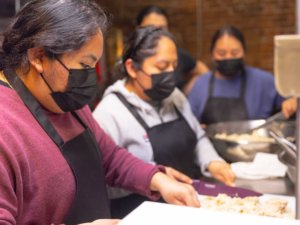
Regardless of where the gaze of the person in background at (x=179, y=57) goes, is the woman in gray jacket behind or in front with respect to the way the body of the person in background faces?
in front

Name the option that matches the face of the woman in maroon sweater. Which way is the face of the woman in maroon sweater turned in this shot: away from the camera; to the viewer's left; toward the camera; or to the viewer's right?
to the viewer's right

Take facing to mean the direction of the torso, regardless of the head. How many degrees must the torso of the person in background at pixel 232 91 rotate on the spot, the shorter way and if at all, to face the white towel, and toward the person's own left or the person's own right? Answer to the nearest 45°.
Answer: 0° — they already face it

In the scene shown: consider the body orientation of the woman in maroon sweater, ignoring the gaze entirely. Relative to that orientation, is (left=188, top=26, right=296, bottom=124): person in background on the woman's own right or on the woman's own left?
on the woman's own left

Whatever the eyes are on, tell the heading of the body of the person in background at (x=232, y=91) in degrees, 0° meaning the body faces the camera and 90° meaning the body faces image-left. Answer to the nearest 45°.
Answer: approximately 0°

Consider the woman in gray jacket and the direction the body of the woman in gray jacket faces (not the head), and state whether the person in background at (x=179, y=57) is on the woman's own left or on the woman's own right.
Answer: on the woman's own left

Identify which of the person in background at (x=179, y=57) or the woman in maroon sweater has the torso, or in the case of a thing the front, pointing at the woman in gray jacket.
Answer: the person in background

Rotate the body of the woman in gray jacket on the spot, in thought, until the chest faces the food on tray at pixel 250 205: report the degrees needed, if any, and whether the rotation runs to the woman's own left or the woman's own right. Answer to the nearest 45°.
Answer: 0° — they already face it

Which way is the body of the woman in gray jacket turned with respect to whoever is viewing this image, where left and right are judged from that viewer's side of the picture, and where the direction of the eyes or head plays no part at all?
facing the viewer and to the right of the viewer

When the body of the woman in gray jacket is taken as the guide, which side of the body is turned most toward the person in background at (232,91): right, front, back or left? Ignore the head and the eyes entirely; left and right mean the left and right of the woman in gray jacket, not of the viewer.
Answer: left
